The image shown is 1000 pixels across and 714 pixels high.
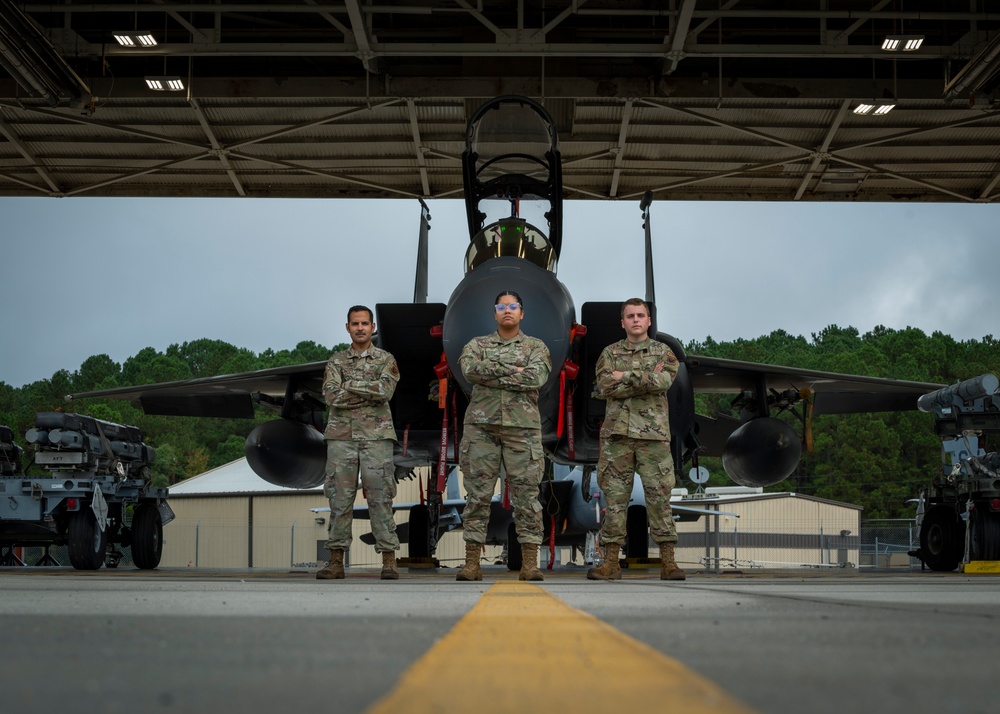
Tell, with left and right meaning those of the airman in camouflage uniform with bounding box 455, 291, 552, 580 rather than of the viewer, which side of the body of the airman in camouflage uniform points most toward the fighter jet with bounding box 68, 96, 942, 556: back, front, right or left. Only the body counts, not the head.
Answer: back

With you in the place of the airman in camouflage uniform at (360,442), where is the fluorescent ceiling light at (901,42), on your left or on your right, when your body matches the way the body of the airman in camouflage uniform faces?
on your left

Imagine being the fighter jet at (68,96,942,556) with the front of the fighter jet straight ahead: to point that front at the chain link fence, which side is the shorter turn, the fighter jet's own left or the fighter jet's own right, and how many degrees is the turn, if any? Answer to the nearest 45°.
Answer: approximately 135° to the fighter jet's own left

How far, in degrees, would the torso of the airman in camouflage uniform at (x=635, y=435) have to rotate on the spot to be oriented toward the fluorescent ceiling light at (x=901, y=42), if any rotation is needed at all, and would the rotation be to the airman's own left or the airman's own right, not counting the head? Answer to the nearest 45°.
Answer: approximately 135° to the airman's own left

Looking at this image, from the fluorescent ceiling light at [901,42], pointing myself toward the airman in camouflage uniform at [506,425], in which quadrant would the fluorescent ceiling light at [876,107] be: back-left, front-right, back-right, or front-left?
back-right

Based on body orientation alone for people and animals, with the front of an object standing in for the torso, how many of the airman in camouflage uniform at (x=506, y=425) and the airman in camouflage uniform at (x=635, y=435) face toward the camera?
2
